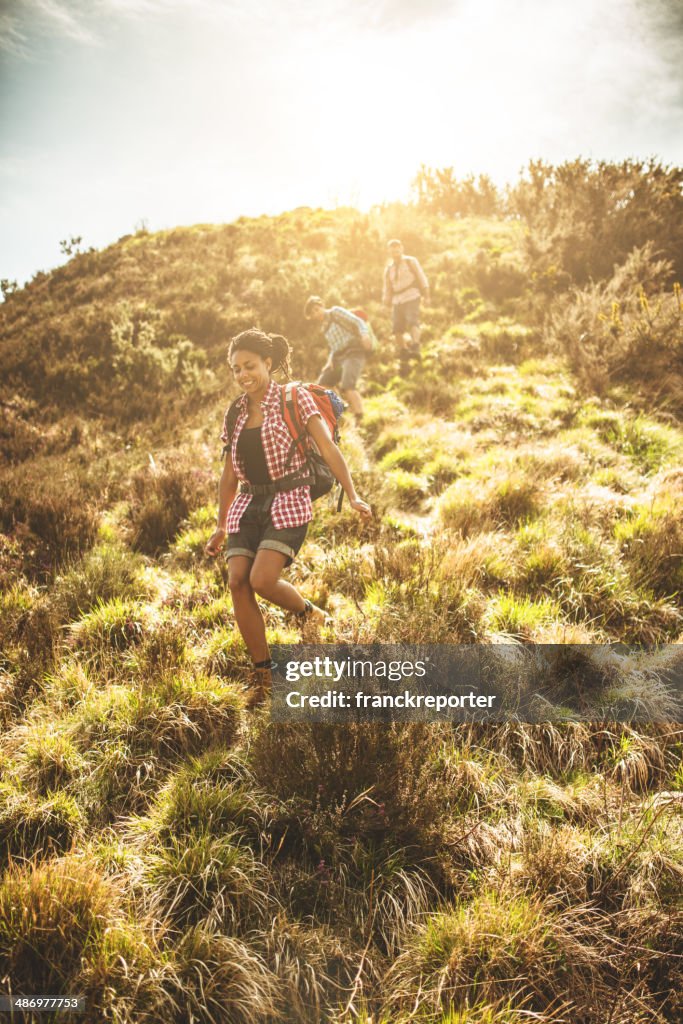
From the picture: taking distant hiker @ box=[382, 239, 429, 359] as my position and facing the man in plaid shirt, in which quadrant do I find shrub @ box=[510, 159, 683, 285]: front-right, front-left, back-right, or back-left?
back-left

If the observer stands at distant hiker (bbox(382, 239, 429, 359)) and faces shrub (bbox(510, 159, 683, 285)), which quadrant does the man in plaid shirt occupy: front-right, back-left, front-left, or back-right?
back-right

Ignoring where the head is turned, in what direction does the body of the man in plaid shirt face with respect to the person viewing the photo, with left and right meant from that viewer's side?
facing the viewer and to the left of the viewer

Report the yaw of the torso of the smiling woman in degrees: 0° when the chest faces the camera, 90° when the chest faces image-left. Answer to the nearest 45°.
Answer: approximately 45°

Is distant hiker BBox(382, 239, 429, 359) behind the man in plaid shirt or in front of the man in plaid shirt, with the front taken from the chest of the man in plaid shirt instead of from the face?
behind

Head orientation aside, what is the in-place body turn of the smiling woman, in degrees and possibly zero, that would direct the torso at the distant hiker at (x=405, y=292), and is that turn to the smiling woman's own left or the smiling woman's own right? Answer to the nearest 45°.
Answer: approximately 135° to the smiling woman's own right

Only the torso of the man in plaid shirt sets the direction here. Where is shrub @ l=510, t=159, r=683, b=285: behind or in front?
behind

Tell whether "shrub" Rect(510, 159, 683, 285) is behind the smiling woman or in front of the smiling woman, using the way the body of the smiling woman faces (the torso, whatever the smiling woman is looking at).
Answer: behind

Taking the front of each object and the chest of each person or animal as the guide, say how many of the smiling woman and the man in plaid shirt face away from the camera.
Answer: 0

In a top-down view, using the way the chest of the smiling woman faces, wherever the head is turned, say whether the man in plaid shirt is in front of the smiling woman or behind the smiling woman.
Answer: behind

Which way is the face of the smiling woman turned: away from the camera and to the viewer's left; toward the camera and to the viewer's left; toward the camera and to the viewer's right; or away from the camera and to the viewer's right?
toward the camera and to the viewer's left
